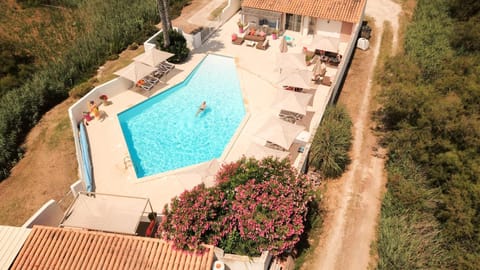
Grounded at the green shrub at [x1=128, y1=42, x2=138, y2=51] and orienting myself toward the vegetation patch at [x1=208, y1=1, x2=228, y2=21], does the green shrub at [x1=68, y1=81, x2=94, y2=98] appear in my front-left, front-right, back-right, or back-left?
back-right

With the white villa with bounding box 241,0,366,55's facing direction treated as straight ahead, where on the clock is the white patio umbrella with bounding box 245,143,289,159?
The white patio umbrella is roughly at 12 o'clock from the white villa.

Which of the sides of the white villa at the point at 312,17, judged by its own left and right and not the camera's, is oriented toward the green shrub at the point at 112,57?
right

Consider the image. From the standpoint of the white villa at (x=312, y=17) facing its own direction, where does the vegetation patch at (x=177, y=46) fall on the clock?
The vegetation patch is roughly at 2 o'clock from the white villa.

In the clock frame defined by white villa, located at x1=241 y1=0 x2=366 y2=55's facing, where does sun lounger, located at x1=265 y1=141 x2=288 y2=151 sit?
The sun lounger is roughly at 12 o'clock from the white villa.

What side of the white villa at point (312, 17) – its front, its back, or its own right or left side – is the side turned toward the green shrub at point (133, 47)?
right

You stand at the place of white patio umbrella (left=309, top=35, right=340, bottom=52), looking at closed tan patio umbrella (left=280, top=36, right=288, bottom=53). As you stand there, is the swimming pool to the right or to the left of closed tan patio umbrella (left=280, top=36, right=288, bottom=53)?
left

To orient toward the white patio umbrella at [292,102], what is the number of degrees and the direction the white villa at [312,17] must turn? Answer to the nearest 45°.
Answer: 0° — it already faces it

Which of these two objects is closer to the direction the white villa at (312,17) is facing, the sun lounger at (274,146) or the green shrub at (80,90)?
the sun lounger

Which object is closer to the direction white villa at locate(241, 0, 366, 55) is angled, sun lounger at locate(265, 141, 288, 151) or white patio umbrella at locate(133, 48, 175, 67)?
the sun lounger

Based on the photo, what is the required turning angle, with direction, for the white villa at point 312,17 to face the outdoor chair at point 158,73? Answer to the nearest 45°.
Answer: approximately 45° to its right

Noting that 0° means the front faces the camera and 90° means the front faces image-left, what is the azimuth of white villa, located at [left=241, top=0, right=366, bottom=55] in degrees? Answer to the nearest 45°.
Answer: approximately 0°
